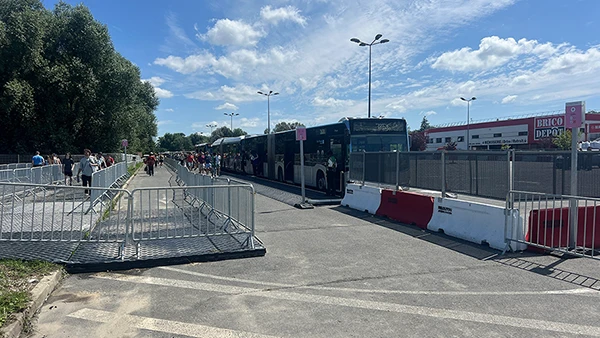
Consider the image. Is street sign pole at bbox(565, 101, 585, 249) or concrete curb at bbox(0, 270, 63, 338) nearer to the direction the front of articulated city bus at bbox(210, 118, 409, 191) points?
the street sign pole

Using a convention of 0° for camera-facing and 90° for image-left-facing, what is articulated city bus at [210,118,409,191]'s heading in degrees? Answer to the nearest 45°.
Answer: approximately 315°

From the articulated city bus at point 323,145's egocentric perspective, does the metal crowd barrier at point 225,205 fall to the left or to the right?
on its right

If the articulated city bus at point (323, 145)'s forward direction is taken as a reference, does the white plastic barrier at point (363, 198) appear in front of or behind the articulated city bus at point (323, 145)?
in front

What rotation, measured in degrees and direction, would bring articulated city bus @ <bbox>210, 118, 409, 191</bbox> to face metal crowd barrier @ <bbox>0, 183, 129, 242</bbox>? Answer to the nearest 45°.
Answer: approximately 90° to its right

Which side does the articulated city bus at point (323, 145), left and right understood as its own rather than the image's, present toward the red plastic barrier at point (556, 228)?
front

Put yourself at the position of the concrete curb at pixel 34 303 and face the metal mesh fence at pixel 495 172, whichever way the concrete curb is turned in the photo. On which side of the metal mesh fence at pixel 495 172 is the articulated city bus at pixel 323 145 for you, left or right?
left

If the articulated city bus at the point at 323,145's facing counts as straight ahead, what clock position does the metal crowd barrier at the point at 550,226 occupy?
The metal crowd barrier is roughly at 1 o'clock from the articulated city bus.

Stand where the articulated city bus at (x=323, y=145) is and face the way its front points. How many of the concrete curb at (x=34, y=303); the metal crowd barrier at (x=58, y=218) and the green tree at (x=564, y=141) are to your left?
1

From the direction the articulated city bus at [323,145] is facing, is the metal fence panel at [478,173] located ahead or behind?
ahead

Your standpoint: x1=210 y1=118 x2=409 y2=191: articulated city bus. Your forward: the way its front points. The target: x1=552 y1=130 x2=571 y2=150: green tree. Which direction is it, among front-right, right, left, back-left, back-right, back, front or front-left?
left
